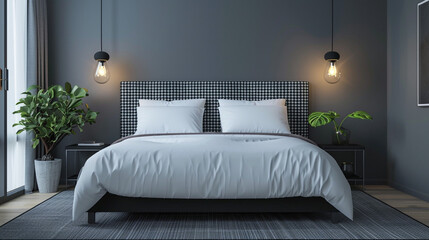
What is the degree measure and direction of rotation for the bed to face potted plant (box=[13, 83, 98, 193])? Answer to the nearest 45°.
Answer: approximately 135° to its right

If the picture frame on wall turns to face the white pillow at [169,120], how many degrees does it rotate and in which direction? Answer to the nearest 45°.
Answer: approximately 45° to its left

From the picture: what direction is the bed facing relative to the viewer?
toward the camera

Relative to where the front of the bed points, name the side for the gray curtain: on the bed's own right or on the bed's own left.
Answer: on the bed's own right

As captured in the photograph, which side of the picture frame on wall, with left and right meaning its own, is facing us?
left

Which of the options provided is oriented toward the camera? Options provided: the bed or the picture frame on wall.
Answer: the bed

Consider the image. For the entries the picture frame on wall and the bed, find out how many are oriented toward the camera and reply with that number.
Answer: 1
